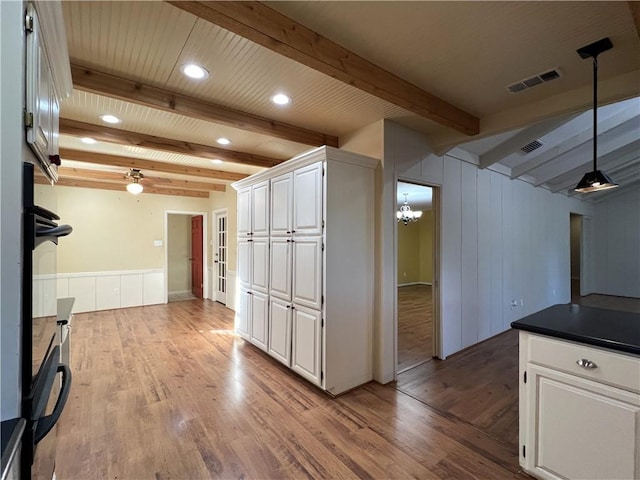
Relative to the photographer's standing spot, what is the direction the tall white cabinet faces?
facing the viewer and to the left of the viewer

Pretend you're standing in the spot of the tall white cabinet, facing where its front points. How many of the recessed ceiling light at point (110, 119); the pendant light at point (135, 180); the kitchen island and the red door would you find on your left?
1

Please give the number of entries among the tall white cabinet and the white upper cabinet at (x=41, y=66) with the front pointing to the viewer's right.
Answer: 1

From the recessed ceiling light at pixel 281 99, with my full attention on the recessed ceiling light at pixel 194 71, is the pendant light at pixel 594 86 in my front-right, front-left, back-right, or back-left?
back-left

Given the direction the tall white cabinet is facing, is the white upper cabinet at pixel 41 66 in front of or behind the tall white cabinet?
in front

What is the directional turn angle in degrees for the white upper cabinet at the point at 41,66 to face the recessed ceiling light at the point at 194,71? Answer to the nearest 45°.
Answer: approximately 45° to its left

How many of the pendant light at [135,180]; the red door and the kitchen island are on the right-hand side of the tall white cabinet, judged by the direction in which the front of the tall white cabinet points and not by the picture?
2

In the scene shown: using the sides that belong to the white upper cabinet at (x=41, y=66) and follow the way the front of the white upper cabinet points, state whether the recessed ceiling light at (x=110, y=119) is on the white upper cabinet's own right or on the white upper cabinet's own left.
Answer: on the white upper cabinet's own left

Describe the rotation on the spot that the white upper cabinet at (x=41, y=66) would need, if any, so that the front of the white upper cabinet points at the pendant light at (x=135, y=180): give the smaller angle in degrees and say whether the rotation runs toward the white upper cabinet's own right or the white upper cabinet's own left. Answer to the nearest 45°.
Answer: approximately 90° to the white upper cabinet's own left

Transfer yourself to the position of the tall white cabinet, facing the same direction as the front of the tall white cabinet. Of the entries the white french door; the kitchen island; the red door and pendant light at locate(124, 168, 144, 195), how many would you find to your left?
1

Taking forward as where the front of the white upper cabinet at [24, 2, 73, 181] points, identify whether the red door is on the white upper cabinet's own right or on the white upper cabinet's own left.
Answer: on the white upper cabinet's own left

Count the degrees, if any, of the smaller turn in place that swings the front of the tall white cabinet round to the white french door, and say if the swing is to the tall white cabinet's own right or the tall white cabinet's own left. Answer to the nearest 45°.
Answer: approximately 90° to the tall white cabinet's own right

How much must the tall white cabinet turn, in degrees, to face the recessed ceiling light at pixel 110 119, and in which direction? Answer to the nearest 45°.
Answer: approximately 45° to its right

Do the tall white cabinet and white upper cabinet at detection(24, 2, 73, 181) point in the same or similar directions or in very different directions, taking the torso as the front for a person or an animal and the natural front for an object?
very different directions

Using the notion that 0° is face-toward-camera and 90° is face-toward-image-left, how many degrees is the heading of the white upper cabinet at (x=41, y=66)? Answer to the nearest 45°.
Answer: approximately 270°

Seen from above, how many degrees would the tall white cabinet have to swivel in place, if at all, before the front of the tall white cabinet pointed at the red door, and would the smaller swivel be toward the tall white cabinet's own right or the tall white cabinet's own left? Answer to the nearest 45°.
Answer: approximately 90° to the tall white cabinet's own right
